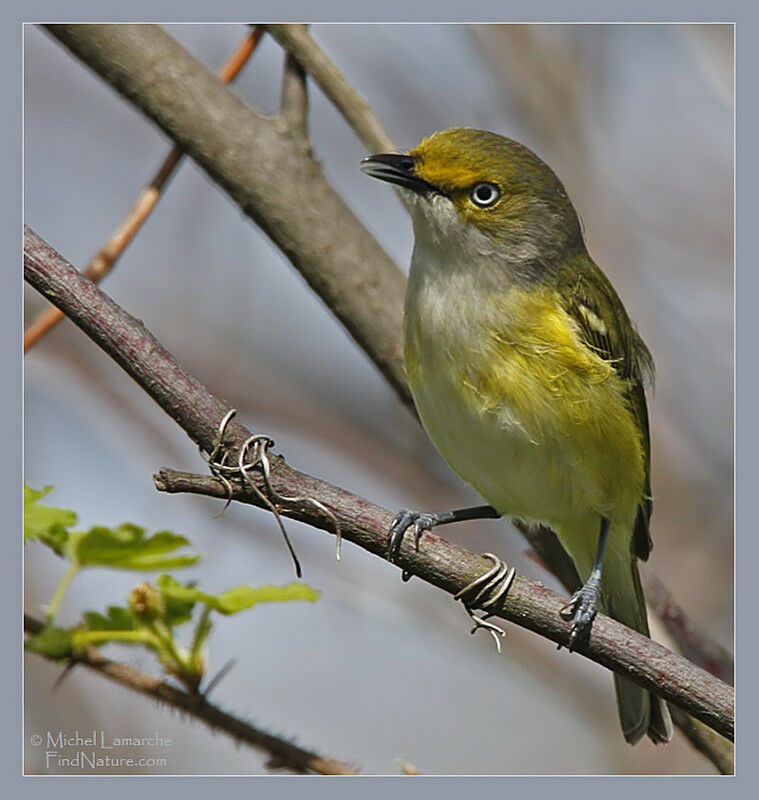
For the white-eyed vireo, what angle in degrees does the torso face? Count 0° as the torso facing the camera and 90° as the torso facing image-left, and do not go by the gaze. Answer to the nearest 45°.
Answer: approximately 45°

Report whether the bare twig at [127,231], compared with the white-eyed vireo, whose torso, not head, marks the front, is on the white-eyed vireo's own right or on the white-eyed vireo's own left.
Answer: on the white-eyed vireo's own right
